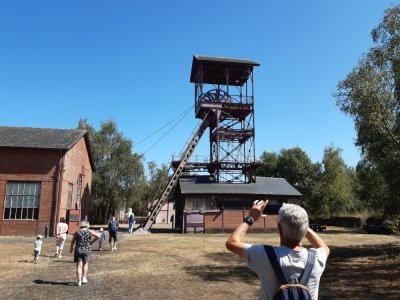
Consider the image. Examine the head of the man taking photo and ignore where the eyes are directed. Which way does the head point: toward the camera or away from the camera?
away from the camera

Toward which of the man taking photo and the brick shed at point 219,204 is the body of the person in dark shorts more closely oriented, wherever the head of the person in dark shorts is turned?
the brick shed

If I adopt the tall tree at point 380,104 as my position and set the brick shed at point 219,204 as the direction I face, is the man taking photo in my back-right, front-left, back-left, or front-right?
back-left

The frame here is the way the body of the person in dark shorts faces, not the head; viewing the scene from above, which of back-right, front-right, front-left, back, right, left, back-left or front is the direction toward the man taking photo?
back

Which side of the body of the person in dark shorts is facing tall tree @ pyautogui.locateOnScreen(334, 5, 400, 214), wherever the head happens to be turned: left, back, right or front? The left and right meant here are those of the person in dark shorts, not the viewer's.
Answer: right

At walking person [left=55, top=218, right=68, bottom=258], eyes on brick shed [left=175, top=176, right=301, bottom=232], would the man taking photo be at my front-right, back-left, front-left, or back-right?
back-right

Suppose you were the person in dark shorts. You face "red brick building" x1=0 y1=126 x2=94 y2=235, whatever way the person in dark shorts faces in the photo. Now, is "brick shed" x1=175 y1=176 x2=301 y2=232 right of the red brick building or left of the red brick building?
right

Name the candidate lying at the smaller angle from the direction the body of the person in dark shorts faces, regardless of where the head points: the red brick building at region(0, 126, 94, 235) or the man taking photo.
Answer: the red brick building

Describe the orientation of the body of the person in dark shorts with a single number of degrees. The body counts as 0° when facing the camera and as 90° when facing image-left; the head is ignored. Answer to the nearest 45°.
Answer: approximately 180°

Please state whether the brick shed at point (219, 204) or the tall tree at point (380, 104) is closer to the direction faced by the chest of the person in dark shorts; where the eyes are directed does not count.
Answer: the brick shed
